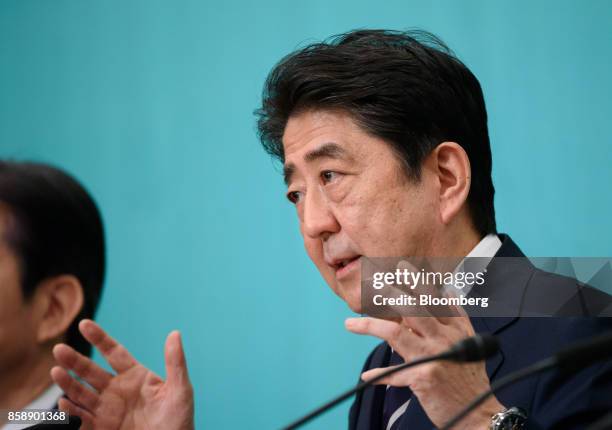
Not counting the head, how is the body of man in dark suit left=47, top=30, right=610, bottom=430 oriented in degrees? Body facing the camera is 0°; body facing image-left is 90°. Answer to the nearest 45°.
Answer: approximately 45°
